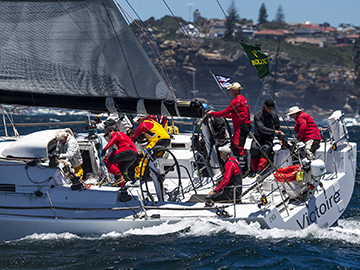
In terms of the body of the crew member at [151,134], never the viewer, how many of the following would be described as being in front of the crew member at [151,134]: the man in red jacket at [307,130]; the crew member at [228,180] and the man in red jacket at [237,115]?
0

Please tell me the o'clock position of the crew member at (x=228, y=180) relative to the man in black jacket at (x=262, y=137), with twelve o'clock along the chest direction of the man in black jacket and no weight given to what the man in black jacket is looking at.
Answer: The crew member is roughly at 2 o'clock from the man in black jacket.

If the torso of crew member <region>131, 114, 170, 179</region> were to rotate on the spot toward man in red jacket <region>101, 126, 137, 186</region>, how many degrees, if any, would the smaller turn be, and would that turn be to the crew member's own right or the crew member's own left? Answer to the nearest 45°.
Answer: approximately 45° to the crew member's own left

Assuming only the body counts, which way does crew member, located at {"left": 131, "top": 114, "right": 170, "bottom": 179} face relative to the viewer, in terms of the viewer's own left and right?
facing to the left of the viewer

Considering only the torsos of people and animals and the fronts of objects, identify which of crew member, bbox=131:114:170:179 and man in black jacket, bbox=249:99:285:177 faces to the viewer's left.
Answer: the crew member

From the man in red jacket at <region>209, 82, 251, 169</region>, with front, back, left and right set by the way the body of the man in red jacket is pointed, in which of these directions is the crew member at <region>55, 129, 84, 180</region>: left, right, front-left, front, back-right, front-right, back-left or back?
front

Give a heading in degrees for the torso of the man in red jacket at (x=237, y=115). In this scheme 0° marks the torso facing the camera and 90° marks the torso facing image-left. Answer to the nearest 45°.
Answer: approximately 90°

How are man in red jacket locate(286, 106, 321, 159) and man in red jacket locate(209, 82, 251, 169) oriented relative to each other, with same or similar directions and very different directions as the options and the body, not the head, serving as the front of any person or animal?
same or similar directions

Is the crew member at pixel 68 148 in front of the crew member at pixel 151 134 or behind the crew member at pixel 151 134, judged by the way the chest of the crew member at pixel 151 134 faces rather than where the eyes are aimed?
in front
